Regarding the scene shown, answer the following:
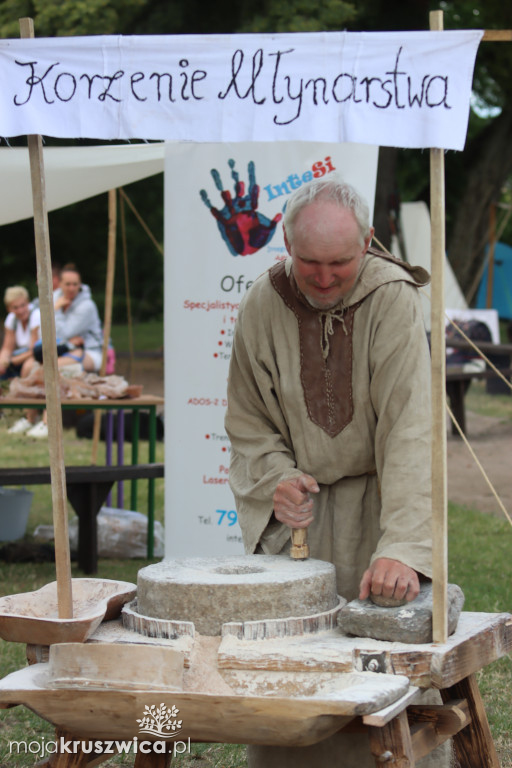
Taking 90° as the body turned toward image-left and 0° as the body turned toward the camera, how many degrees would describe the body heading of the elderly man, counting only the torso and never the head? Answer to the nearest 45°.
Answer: approximately 0°

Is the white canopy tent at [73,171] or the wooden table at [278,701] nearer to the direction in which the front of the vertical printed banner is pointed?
the wooden table

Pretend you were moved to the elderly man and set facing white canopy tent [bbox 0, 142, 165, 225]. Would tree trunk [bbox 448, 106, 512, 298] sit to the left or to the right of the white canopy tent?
right

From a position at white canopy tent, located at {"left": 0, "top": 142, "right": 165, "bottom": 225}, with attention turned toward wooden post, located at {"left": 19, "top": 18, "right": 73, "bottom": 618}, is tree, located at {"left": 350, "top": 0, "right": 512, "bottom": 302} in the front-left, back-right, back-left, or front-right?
back-left

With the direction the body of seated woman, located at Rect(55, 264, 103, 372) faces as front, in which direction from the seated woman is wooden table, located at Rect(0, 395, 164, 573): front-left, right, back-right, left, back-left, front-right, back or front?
front-left
